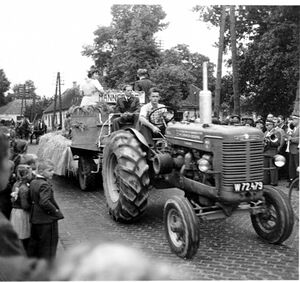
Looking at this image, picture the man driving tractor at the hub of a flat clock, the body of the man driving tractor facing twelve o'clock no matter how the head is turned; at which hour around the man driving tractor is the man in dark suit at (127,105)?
The man in dark suit is roughly at 7 o'clock from the man driving tractor.

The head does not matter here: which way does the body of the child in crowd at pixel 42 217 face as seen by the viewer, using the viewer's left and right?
facing to the right of the viewer

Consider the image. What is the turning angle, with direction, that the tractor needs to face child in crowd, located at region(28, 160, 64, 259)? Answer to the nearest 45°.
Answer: approximately 90° to its right

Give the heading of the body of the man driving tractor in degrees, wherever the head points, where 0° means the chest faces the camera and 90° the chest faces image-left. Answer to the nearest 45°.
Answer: approximately 315°

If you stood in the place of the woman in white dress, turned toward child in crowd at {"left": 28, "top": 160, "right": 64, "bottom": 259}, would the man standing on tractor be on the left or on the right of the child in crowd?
left

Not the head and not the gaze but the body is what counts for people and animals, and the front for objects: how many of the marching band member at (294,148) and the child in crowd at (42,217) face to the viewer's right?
1

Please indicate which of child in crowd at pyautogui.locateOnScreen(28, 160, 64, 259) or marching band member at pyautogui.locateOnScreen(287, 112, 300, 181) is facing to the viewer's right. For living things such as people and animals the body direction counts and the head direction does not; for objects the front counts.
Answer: the child in crowd

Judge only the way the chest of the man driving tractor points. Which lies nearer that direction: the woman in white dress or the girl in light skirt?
the girl in light skirt

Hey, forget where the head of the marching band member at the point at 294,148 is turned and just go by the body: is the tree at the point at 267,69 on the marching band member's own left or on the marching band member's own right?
on the marching band member's own right

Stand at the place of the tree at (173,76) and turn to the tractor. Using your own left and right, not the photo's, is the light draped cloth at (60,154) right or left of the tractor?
right

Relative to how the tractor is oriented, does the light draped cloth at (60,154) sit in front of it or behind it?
behind

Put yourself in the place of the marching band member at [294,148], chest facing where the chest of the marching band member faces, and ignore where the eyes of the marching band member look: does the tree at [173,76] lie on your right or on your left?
on your right
